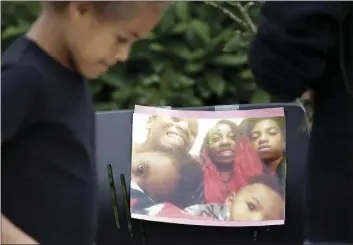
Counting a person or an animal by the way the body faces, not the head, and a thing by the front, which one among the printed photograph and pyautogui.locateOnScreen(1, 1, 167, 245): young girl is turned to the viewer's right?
the young girl

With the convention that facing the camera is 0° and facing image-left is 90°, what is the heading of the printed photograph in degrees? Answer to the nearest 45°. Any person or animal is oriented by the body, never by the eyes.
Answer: approximately 0°

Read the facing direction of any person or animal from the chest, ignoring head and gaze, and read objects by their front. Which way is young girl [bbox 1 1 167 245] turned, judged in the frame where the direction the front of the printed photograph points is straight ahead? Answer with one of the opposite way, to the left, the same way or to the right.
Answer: to the left

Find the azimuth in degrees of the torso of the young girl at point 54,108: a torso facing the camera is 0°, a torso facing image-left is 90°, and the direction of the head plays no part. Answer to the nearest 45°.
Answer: approximately 270°

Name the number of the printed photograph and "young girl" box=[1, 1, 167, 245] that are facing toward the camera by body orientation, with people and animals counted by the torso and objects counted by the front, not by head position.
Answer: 1
